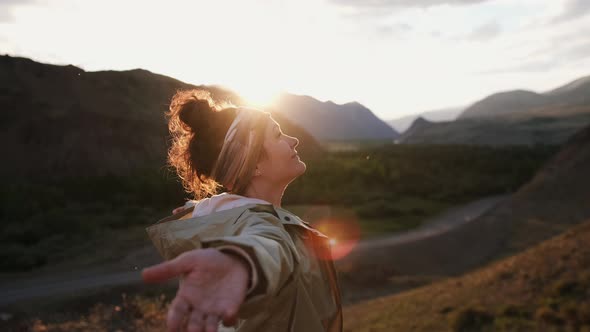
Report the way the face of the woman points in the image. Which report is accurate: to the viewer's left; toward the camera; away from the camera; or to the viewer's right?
to the viewer's right

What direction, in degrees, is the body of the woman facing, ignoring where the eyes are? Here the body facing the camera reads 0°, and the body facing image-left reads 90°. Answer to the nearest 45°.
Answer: approximately 270°
